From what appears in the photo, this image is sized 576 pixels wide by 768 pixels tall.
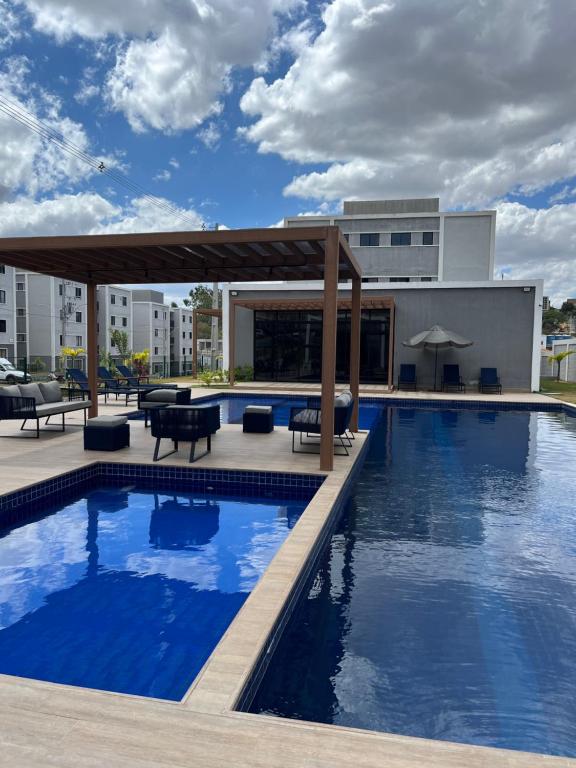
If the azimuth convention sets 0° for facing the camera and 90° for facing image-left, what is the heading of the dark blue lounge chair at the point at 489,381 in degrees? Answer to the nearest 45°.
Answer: approximately 0°

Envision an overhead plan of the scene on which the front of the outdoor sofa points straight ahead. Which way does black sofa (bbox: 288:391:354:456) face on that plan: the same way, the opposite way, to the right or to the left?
the opposite way

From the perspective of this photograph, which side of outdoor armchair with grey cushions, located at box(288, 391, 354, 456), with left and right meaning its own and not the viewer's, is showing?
left

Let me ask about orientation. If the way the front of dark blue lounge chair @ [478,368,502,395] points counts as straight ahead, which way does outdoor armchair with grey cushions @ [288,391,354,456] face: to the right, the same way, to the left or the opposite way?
to the right

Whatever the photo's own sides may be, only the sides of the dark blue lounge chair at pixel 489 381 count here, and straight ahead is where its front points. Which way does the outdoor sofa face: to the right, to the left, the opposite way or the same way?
to the left

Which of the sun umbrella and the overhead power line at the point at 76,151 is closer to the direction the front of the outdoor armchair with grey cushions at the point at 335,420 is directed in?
the overhead power line

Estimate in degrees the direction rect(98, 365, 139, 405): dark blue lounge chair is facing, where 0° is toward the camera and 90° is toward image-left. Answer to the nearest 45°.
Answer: approximately 270°

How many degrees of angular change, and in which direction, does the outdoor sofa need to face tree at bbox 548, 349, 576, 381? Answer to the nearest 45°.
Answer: approximately 45° to its left

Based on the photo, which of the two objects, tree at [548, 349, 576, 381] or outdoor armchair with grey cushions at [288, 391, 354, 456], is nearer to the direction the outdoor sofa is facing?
the outdoor armchair with grey cushions

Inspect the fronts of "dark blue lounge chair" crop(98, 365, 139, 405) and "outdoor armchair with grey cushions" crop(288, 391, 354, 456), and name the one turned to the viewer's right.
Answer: the dark blue lounge chair

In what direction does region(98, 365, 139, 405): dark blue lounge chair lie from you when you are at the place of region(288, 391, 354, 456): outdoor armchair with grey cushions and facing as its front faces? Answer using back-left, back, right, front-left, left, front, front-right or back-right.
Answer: front-right

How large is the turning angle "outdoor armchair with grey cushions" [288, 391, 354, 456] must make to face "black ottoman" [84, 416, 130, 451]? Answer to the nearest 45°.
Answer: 0° — it already faces it

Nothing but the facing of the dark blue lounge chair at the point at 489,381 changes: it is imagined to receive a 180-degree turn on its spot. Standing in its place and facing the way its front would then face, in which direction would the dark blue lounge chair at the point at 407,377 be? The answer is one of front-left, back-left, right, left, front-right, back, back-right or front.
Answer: left

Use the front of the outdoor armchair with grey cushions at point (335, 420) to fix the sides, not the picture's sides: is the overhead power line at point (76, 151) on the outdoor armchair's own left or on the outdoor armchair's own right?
on the outdoor armchair's own right
